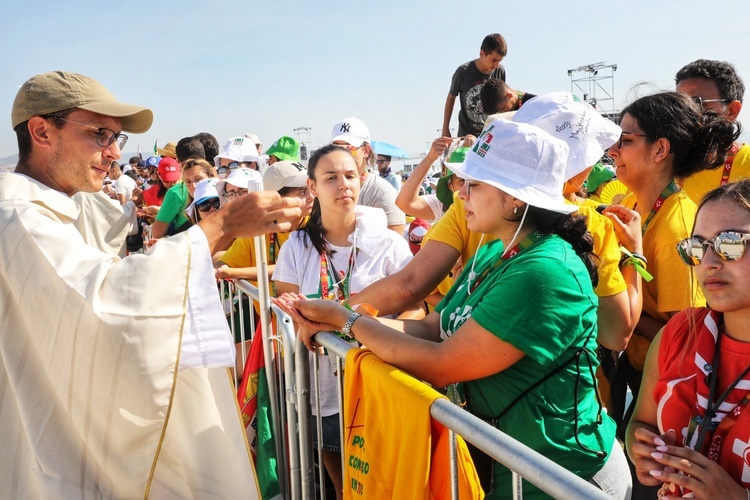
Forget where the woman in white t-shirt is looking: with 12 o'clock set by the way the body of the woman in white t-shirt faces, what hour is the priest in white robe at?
The priest in white robe is roughly at 1 o'clock from the woman in white t-shirt.

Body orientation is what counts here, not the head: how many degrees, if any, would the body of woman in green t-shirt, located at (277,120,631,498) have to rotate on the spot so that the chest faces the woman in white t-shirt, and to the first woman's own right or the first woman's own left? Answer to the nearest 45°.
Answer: approximately 45° to the first woman's own right

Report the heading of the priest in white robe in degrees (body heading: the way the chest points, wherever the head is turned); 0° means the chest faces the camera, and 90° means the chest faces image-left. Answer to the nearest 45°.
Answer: approximately 270°

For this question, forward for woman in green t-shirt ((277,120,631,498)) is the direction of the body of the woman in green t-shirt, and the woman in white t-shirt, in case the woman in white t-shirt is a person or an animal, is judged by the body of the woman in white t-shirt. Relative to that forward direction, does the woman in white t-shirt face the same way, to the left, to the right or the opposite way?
to the left

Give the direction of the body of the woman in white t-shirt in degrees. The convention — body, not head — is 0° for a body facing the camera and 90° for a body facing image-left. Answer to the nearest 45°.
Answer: approximately 0°

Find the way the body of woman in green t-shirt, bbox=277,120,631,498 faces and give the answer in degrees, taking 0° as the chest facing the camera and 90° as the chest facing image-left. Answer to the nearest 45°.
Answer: approximately 90°

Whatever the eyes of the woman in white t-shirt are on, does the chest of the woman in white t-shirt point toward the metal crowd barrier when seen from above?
yes

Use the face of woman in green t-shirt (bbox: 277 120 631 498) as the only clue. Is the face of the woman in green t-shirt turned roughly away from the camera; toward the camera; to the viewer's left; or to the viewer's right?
to the viewer's left

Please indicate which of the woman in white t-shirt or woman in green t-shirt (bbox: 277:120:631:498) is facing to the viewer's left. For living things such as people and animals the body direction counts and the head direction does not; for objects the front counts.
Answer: the woman in green t-shirt

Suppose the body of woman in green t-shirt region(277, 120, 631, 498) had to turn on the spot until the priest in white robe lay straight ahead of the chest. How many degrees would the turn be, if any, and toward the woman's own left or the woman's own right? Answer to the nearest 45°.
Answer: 0° — they already face them

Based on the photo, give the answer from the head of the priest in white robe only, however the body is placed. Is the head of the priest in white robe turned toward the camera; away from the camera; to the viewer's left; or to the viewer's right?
to the viewer's right

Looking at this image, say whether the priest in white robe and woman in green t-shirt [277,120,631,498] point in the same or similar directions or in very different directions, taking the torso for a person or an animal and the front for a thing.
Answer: very different directions

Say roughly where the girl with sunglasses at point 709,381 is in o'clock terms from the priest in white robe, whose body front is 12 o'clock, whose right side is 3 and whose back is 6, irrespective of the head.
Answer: The girl with sunglasses is roughly at 1 o'clock from the priest in white robe.
